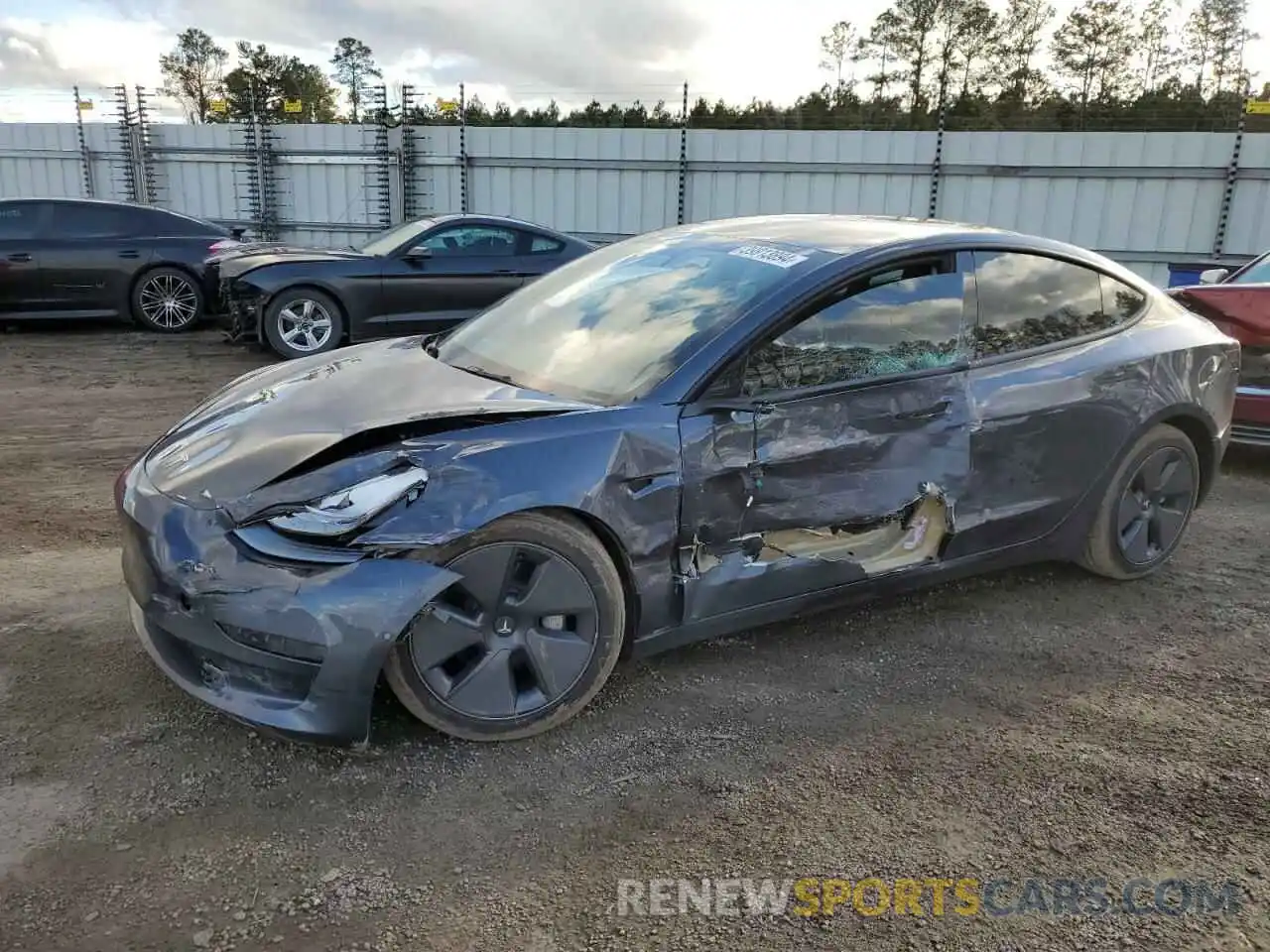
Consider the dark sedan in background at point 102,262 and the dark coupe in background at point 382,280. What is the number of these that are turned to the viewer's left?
2

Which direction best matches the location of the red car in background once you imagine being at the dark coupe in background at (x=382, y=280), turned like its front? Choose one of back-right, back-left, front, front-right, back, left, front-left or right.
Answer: back-left

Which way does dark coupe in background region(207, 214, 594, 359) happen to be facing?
to the viewer's left

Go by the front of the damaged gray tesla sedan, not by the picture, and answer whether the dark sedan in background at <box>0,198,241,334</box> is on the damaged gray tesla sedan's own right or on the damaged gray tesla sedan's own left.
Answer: on the damaged gray tesla sedan's own right

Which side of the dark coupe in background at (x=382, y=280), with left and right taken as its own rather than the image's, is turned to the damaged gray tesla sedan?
left

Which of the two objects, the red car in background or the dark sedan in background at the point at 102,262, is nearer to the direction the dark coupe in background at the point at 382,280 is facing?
the dark sedan in background

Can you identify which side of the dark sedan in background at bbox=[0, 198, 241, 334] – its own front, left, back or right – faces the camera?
left

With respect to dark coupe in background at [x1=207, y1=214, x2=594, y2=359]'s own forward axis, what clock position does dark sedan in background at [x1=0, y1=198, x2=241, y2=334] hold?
dark sedan in background at [x1=0, y1=198, x2=241, y2=334] is roughly at 1 o'clock from dark coupe in background at [x1=207, y1=214, x2=594, y2=359].

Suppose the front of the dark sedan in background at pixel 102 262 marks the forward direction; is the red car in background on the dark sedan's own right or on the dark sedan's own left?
on the dark sedan's own left

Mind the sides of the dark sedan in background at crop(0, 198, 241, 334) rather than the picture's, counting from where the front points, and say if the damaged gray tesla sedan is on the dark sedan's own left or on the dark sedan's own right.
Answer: on the dark sedan's own left

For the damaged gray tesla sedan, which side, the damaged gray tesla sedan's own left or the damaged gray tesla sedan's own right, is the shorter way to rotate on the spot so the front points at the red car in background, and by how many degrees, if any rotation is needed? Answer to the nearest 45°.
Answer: approximately 180°
